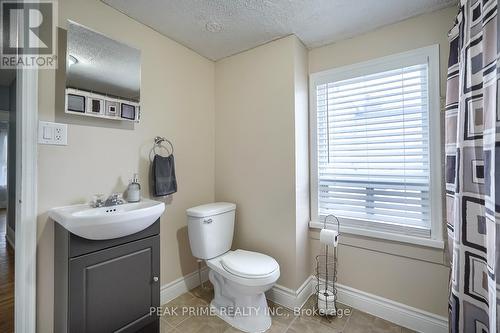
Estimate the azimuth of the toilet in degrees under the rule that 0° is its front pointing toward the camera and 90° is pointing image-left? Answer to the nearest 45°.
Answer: approximately 315°

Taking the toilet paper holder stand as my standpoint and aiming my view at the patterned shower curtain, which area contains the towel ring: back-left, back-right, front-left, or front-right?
back-right

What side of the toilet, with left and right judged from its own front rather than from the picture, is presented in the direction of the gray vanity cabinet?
right

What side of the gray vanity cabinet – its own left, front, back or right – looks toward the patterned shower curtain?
front

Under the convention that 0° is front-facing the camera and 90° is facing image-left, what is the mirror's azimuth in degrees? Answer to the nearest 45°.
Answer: approximately 315°

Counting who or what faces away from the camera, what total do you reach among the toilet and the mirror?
0

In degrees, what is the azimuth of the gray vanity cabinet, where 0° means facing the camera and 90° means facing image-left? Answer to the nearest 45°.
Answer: approximately 315°

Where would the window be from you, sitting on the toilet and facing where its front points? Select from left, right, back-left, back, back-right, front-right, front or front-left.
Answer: front-left
